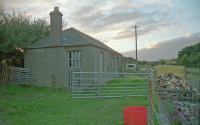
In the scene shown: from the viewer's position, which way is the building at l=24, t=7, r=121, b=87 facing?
facing the viewer and to the right of the viewer

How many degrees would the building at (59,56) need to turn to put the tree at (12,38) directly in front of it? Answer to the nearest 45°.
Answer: approximately 135° to its right

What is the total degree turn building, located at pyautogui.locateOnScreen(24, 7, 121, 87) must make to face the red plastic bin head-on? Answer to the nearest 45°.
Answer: approximately 45° to its right

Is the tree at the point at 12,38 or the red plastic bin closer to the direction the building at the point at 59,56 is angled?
the red plastic bin

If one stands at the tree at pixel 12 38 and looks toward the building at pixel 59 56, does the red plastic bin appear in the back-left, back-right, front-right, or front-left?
front-right
